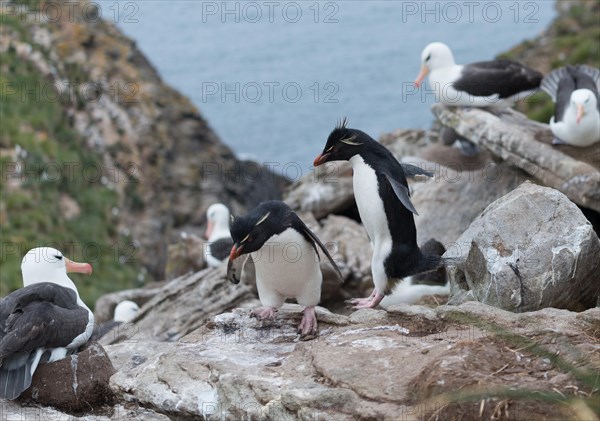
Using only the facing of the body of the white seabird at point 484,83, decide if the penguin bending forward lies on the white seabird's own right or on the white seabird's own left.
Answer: on the white seabird's own left

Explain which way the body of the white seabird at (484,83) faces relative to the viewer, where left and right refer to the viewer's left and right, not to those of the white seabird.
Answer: facing to the left of the viewer

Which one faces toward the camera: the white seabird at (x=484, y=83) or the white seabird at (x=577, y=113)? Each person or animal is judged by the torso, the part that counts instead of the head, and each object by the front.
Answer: the white seabird at (x=577, y=113)

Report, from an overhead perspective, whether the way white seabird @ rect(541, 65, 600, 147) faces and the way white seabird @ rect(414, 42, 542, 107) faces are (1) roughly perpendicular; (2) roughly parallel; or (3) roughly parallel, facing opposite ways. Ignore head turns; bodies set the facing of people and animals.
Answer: roughly perpendicular

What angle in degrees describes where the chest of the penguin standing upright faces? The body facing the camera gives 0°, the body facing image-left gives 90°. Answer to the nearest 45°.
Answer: approximately 90°

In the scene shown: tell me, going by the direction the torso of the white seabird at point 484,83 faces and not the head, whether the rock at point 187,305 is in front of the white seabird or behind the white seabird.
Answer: in front

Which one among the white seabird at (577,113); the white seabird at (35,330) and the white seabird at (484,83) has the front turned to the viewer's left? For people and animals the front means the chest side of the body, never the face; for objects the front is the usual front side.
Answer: the white seabird at (484,83)

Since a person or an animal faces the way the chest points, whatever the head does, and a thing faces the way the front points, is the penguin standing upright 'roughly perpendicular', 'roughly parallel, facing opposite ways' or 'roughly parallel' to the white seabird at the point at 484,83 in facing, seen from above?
roughly parallel

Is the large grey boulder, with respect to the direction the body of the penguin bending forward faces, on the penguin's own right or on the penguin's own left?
on the penguin's own left

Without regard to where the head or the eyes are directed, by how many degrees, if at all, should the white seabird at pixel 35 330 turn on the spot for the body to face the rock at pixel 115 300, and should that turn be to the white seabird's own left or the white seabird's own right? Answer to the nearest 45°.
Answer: approximately 45° to the white seabird's own left

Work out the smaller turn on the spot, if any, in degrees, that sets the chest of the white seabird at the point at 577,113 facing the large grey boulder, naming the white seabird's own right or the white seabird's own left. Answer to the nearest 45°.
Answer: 0° — it already faces it

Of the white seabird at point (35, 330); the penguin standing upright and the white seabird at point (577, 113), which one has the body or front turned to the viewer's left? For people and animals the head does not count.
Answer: the penguin standing upright

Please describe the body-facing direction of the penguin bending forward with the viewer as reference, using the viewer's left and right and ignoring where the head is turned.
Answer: facing the viewer and to the left of the viewer

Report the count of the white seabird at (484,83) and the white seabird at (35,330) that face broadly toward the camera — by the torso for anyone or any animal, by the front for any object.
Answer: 0

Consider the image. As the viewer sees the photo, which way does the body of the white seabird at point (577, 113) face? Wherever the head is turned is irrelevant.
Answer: toward the camera
